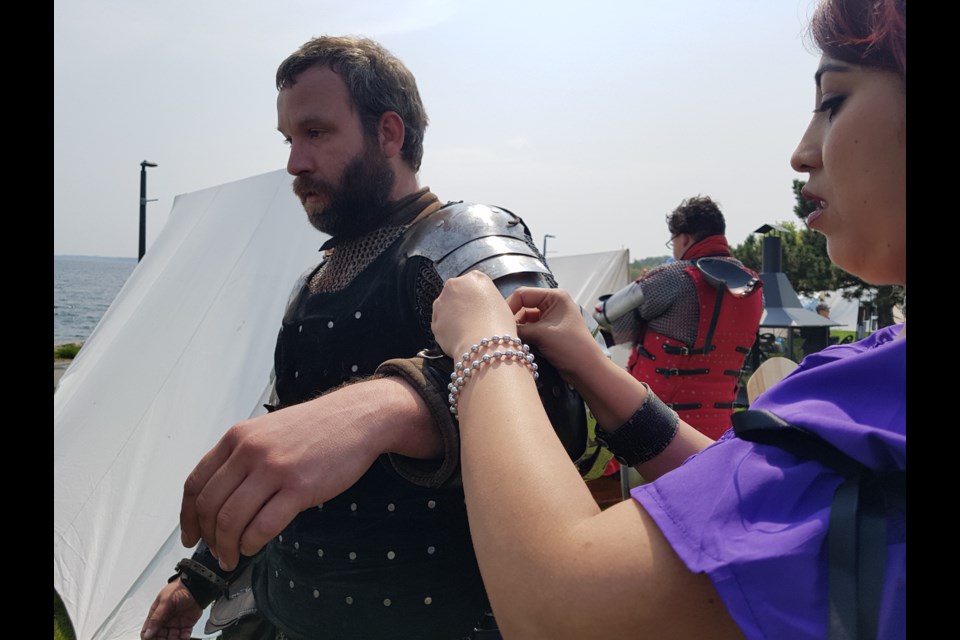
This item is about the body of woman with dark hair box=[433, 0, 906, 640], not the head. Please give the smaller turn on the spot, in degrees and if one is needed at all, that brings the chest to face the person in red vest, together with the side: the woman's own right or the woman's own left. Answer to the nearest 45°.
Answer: approximately 90° to the woman's own right

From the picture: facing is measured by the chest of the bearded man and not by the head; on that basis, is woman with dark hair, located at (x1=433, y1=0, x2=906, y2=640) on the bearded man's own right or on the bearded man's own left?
on the bearded man's own left

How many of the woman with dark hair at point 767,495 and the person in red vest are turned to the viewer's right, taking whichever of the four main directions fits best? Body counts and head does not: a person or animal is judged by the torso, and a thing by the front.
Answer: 0

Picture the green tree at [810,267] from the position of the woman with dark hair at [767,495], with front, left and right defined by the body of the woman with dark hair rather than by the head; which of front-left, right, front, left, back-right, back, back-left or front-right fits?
right

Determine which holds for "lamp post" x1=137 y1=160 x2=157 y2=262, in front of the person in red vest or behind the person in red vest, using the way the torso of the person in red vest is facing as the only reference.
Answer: in front

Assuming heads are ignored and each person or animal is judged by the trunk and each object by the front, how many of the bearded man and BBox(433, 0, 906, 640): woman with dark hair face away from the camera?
0

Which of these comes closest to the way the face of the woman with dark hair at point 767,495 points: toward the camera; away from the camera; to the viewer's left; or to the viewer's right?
to the viewer's left

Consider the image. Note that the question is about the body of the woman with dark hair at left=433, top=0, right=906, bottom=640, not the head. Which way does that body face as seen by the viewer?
to the viewer's left

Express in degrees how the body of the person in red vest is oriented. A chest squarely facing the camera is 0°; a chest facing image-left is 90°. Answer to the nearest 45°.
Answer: approximately 135°
